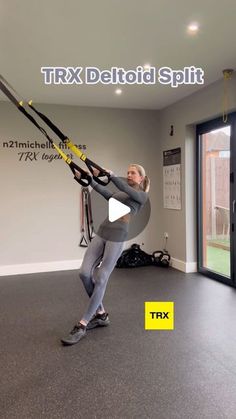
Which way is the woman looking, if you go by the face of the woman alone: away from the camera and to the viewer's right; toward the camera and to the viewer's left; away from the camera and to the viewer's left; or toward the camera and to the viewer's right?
toward the camera and to the viewer's left

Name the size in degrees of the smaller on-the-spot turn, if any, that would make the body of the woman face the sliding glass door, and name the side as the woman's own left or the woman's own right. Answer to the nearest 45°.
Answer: approximately 180°
